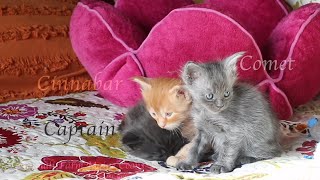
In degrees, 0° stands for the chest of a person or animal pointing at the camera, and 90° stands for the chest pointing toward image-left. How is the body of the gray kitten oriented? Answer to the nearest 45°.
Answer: approximately 45°

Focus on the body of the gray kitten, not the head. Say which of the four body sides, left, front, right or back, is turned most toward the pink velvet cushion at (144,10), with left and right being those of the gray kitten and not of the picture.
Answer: right

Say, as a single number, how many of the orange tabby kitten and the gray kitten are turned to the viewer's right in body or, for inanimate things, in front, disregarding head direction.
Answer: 0

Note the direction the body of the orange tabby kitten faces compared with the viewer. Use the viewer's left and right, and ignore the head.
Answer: facing the viewer and to the left of the viewer
